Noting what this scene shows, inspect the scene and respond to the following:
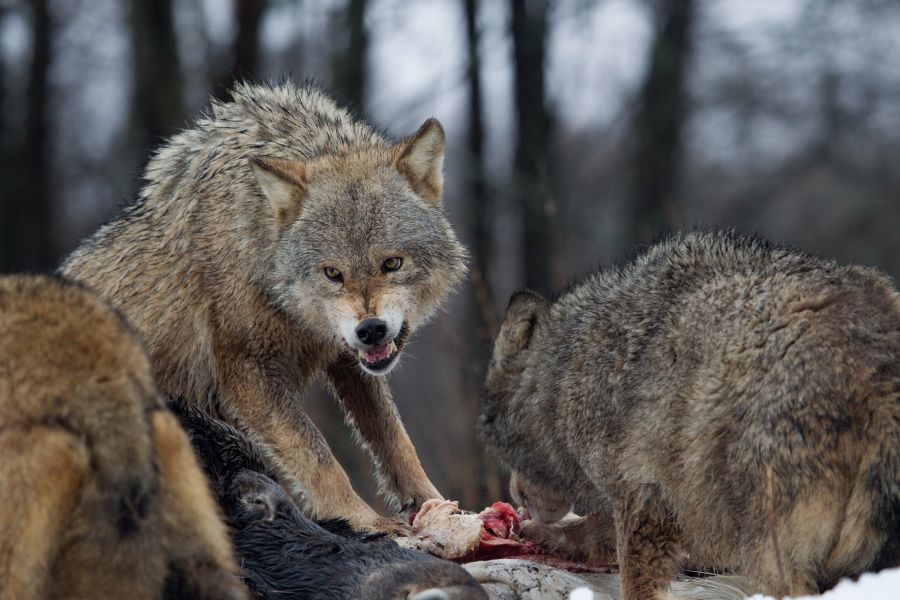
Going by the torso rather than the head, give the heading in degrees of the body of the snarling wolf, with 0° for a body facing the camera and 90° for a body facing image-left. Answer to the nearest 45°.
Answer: approximately 315°

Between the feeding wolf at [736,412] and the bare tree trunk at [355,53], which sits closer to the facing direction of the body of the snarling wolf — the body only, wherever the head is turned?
the feeding wolf

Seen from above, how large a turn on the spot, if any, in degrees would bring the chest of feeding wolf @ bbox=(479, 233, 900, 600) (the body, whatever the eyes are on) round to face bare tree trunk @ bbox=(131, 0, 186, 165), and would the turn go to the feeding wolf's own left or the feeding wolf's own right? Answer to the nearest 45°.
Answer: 0° — it already faces it

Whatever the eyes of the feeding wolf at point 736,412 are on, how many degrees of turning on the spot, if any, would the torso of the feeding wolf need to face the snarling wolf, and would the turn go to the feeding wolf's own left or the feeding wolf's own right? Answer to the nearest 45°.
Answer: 0° — it already faces it

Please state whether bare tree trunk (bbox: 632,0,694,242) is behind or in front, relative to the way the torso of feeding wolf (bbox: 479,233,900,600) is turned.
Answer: in front

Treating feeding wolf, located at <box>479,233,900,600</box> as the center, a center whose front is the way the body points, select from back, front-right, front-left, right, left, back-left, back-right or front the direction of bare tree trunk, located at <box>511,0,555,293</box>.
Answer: front-right

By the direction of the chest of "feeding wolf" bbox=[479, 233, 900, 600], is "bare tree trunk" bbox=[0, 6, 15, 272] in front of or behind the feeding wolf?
in front

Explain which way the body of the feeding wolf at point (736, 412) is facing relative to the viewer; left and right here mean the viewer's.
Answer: facing away from the viewer and to the left of the viewer
